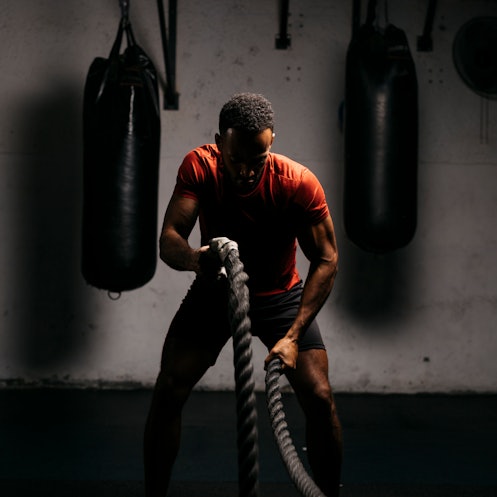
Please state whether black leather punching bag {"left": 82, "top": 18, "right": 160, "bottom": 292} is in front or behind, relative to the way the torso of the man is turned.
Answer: behind

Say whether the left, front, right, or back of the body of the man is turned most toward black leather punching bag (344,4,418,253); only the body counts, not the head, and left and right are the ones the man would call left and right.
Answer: back

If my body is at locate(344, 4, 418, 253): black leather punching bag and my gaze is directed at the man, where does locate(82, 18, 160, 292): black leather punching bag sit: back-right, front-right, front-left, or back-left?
front-right

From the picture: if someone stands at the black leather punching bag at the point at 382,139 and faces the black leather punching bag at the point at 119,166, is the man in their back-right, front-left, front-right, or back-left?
front-left

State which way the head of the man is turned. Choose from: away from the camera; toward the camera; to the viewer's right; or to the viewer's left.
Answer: toward the camera

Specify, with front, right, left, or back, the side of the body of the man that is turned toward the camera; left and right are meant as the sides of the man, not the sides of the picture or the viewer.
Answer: front
